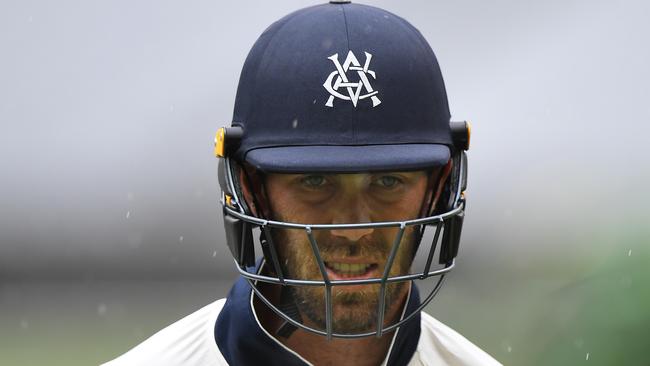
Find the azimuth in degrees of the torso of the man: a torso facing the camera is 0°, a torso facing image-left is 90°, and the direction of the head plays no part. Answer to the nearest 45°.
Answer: approximately 0°
